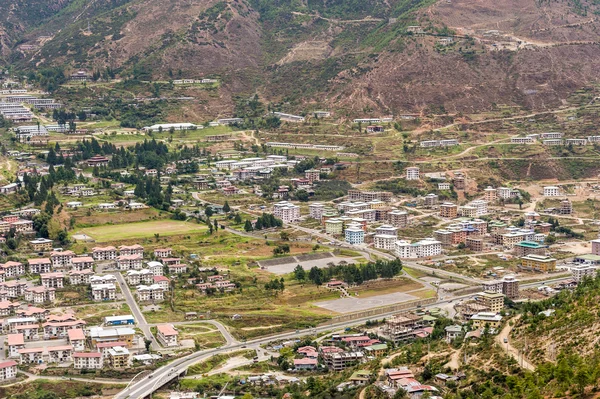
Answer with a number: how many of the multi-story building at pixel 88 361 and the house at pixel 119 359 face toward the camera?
2

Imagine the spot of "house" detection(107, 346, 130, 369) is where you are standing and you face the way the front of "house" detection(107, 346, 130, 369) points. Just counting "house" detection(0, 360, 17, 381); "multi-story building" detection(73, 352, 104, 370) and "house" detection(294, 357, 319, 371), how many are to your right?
2

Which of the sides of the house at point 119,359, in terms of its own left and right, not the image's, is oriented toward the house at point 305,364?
left

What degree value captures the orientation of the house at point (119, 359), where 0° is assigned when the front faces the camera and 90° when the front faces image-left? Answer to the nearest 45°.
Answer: approximately 0°

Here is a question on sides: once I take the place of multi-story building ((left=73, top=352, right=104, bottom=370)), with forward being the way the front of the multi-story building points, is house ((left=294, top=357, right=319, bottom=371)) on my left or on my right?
on my left

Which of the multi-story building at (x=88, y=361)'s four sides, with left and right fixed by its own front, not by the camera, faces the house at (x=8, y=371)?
right

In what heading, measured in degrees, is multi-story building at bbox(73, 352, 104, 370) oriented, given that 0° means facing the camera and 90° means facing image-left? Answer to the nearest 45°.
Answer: approximately 0°

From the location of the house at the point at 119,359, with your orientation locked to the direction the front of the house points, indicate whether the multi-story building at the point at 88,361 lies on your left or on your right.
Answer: on your right

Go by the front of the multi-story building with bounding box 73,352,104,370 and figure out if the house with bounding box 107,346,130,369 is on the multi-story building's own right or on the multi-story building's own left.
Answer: on the multi-story building's own left
